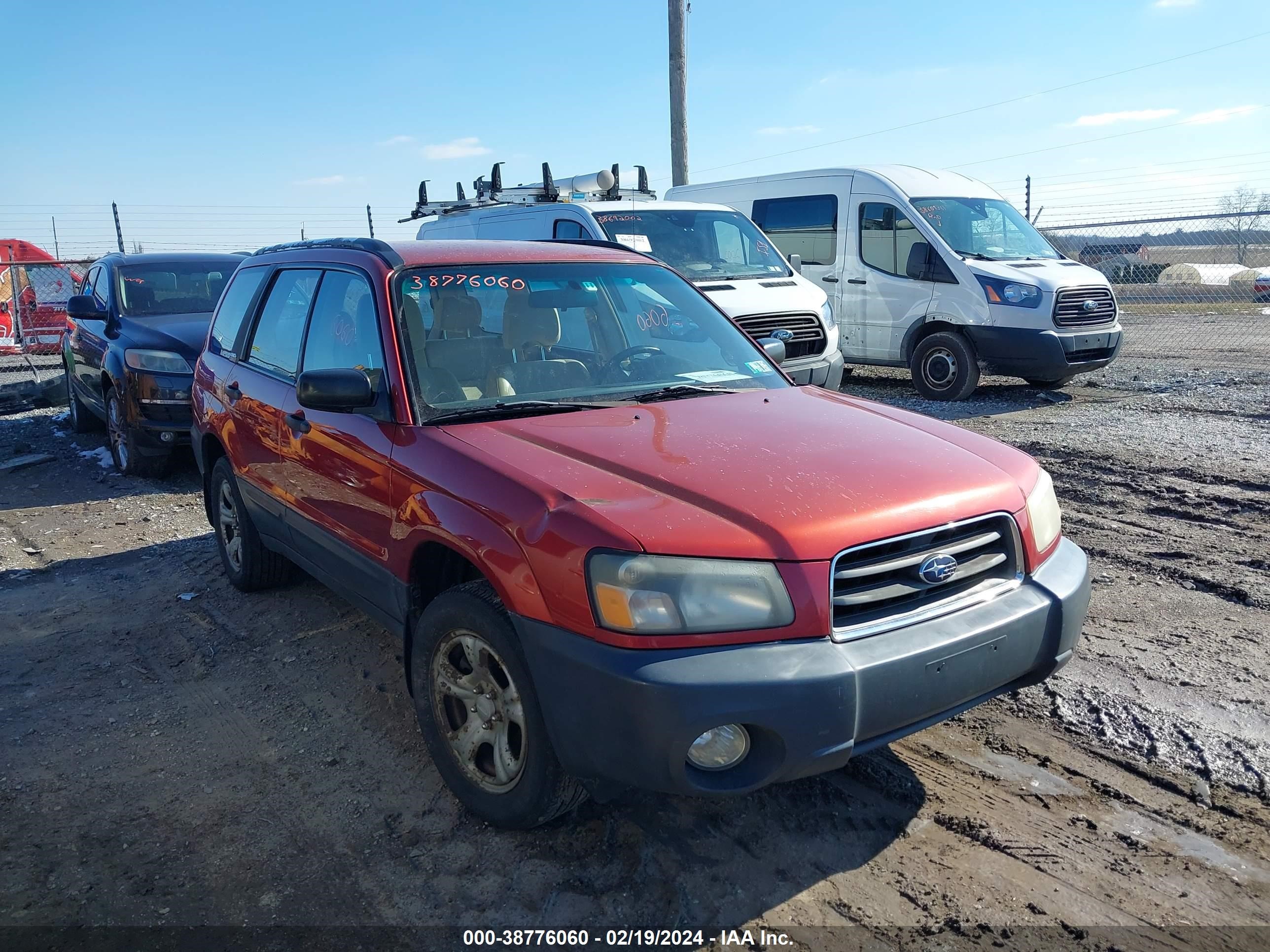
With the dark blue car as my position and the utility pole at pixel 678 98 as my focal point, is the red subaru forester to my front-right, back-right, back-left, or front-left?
back-right

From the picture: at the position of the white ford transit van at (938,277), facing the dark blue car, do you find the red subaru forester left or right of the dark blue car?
left

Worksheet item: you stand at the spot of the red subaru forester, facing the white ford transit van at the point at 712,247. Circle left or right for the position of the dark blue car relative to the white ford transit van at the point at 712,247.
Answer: left

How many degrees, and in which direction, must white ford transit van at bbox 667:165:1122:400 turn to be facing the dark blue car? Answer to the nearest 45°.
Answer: approximately 90° to its right

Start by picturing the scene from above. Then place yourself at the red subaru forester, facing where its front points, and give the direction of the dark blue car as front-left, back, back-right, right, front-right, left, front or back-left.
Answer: back

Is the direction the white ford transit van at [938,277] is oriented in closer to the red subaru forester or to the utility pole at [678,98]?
the red subaru forester

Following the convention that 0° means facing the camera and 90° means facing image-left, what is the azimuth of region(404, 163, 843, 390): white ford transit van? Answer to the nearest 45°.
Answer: approximately 315°

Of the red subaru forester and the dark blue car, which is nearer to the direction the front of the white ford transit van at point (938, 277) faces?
the red subaru forester

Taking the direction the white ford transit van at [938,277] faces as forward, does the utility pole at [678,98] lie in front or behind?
behind

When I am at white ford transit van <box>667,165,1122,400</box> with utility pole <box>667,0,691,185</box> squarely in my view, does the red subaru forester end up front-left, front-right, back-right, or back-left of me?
back-left
